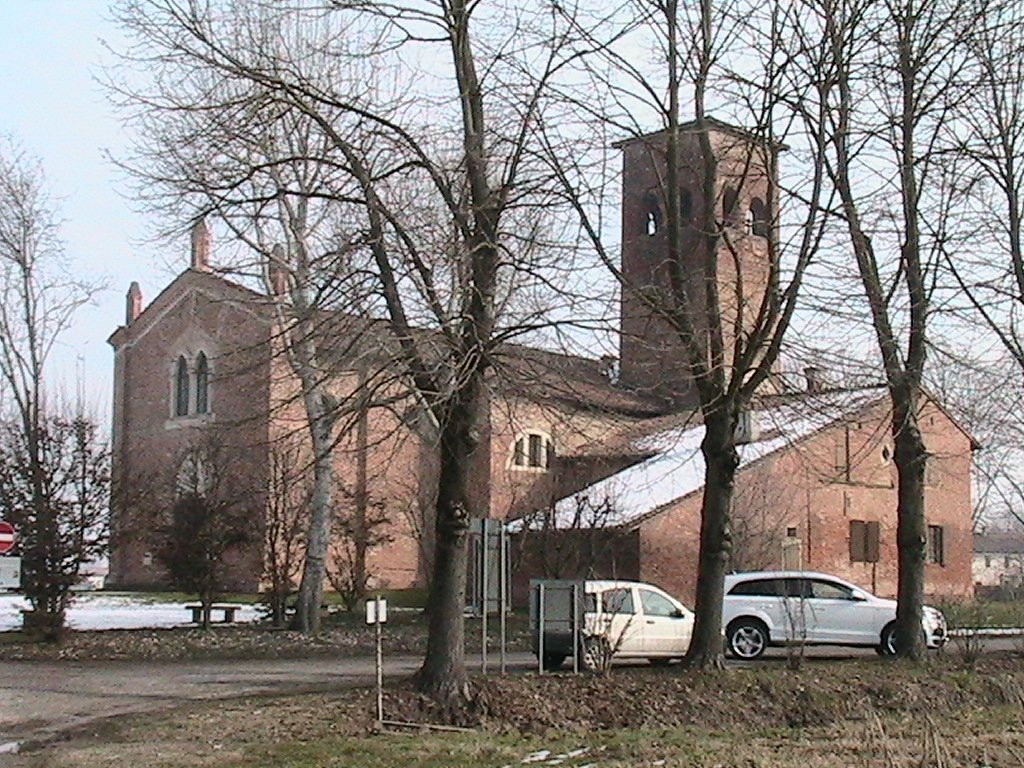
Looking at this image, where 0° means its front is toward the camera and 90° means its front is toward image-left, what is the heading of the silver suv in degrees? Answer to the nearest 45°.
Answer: approximately 270°

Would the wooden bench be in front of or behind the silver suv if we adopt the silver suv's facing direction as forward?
behind

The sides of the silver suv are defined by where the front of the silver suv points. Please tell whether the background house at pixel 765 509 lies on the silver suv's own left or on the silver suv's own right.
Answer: on the silver suv's own left

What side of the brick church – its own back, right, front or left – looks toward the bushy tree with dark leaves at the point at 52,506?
front

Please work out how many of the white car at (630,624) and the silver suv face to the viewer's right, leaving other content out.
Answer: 2

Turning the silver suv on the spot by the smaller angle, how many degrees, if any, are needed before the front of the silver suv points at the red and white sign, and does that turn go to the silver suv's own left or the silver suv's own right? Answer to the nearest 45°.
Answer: approximately 135° to the silver suv's own right

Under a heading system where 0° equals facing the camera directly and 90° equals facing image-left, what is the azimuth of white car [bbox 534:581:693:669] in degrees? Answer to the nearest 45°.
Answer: approximately 270°
